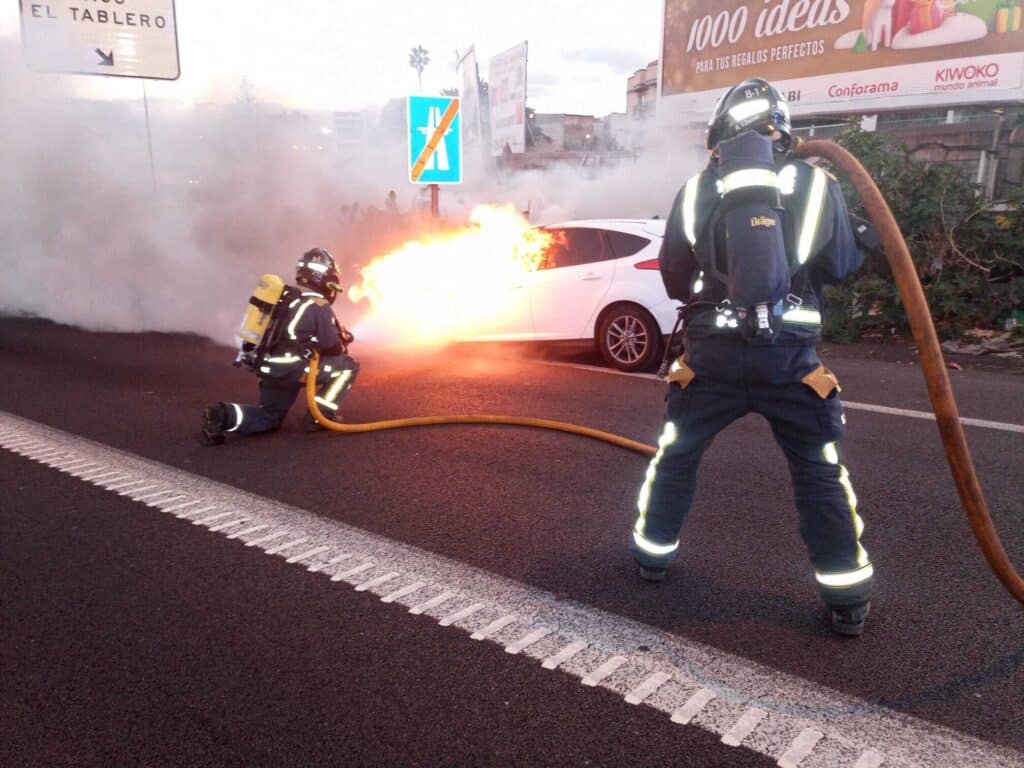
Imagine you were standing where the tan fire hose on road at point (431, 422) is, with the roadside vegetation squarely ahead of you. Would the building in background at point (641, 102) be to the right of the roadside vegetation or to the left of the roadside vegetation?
left

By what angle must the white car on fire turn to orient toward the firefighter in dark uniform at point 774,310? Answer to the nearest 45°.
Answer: approximately 135° to its left

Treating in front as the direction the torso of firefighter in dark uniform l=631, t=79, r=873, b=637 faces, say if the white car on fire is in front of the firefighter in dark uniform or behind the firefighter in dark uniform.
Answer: in front

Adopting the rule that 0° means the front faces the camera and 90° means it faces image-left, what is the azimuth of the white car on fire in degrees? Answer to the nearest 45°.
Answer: approximately 135°

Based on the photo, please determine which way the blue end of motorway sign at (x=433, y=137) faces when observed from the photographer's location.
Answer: facing the viewer

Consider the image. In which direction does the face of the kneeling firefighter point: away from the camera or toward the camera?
away from the camera

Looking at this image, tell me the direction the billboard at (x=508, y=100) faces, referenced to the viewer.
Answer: facing the viewer and to the left of the viewer

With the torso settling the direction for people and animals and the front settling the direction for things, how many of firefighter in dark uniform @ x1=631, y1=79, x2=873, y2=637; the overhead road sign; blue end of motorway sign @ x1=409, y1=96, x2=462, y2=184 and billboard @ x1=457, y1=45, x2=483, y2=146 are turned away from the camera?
1

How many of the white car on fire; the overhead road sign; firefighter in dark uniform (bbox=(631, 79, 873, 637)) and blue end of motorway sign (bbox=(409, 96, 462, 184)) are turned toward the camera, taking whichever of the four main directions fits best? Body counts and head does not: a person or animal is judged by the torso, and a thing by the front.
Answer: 2

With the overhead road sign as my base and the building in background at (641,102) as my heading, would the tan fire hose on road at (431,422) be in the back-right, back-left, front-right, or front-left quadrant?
back-right

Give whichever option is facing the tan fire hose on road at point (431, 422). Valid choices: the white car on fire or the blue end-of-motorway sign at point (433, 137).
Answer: the blue end-of-motorway sign

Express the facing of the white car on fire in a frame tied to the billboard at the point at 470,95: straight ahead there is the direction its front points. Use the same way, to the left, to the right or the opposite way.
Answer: to the right

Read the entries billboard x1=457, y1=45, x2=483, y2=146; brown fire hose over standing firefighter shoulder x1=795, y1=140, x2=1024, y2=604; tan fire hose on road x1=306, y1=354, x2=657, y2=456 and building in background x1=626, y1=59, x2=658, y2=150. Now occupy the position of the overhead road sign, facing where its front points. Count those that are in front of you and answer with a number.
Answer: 2

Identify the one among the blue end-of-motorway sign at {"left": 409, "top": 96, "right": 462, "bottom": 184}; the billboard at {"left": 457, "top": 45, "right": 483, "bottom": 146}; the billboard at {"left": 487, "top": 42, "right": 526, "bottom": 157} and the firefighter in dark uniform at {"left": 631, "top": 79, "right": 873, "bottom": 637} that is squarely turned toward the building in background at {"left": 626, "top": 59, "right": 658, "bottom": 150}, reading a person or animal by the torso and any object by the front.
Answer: the firefighter in dark uniform

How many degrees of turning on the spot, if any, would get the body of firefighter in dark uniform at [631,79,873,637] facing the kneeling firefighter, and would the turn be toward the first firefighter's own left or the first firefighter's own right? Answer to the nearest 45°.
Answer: approximately 45° to the first firefighter's own left

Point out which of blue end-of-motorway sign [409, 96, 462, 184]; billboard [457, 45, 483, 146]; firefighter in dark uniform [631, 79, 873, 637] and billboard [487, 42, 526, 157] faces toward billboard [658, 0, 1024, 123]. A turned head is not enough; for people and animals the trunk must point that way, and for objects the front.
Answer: the firefighter in dark uniform

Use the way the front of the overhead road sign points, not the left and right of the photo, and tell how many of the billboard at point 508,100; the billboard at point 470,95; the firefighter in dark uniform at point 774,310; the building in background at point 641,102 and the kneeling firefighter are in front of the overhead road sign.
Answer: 2

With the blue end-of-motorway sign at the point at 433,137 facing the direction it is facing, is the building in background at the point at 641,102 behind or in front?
behind

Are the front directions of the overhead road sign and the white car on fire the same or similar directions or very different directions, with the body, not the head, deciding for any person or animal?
very different directions
